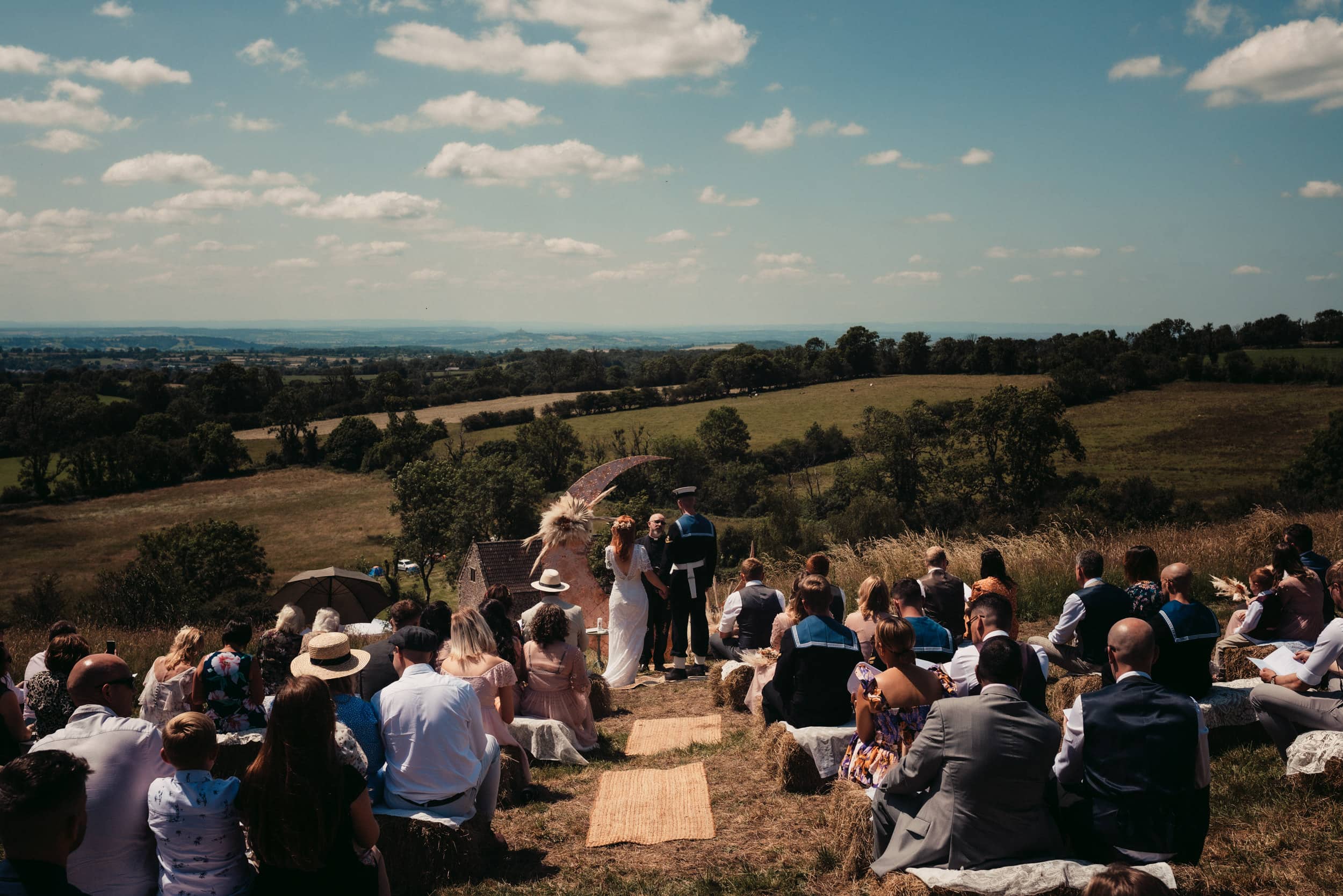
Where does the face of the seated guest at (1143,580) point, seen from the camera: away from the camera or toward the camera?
away from the camera

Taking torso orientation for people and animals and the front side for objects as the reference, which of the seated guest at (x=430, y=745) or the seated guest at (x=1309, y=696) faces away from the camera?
the seated guest at (x=430, y=745)

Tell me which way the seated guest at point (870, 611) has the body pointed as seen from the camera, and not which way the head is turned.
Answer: away from the camera

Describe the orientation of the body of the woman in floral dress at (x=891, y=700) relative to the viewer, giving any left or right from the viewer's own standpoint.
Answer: facing away from the viewer and to the left of the viewer

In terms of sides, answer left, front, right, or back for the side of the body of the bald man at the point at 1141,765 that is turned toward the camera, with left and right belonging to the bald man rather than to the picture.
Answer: back

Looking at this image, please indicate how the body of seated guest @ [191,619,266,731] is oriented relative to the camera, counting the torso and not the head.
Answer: away from the camera

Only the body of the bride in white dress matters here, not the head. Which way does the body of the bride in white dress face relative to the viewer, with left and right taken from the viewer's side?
facing away from the viewer

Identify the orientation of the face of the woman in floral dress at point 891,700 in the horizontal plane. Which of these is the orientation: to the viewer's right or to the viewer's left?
to the viewer's left

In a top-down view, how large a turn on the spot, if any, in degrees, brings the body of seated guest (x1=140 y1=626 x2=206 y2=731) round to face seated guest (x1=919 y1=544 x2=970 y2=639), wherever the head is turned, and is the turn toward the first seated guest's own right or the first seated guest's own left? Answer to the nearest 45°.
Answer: approximately 45° to the first seated guest's own right

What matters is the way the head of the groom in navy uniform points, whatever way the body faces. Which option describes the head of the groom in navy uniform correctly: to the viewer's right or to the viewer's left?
to the viewer's left

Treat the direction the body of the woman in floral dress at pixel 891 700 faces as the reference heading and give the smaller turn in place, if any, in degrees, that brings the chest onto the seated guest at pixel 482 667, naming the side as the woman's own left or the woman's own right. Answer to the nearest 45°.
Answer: approximately 45° to the woman's own left

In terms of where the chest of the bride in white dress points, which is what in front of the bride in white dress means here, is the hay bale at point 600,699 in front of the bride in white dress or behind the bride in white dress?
behind

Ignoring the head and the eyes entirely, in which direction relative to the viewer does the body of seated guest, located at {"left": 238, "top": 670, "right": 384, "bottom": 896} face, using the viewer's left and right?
facing away from the viewer

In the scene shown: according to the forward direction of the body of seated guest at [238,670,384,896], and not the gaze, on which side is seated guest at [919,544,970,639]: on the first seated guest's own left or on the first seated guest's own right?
on the first seated guest's own right
